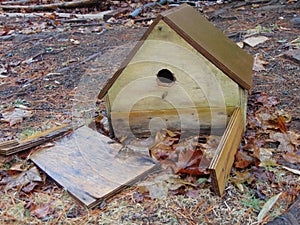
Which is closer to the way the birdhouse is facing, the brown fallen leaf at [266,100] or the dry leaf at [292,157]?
the dry leaf

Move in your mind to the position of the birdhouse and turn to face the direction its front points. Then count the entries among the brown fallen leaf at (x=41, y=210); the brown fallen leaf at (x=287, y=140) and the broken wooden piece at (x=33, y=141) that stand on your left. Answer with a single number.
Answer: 1

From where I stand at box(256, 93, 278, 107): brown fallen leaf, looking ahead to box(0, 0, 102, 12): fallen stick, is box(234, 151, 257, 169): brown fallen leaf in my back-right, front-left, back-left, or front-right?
back-left

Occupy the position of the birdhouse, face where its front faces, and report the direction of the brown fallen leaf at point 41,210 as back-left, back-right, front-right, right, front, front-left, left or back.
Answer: front-right

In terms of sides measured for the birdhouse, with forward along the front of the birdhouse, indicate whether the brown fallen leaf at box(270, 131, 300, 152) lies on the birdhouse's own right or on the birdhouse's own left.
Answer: on the birdhouse's own left

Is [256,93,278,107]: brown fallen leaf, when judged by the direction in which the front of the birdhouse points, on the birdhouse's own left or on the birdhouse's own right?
on the birdhouse's own left

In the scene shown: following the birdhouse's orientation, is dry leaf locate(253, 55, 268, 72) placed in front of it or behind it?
behind

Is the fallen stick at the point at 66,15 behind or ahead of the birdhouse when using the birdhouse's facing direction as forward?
behind

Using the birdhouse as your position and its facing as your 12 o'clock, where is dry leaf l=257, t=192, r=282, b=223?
The dry leaf is roughly at 11 o'clock from the birdhouse.

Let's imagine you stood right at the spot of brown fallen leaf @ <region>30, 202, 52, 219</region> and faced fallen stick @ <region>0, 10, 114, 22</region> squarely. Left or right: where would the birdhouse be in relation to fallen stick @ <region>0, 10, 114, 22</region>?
right

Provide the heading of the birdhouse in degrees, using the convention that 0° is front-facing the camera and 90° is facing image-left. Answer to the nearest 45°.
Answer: approximately 0°

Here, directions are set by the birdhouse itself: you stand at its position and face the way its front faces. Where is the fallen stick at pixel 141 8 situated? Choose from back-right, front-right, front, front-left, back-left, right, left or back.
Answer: back

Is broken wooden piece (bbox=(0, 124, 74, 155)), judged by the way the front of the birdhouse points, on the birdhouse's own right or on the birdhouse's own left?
on the birdhouse's own right

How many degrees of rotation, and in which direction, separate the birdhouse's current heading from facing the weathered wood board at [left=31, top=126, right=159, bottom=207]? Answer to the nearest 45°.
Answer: approximately 45° to its right

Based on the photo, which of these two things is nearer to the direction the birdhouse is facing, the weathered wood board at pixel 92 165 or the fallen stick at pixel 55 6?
the weathered wood board

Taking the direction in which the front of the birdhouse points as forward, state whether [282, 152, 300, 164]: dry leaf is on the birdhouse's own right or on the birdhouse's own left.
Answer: on the birdhouse's own left
